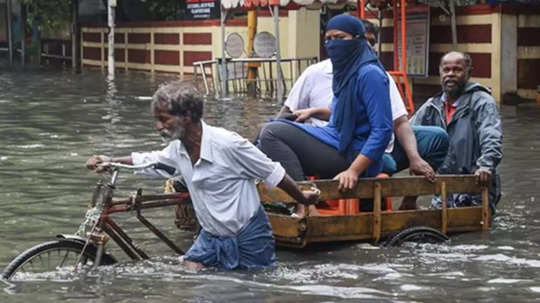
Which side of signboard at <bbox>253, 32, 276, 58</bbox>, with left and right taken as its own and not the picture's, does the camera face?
front

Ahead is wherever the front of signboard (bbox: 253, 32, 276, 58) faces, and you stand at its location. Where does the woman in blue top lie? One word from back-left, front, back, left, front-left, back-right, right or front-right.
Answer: front

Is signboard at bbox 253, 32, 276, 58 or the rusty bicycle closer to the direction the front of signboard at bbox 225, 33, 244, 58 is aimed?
the rusty bicycle

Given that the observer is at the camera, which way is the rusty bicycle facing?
facing to the left of the viewer

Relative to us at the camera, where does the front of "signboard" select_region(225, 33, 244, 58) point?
facing the viewer

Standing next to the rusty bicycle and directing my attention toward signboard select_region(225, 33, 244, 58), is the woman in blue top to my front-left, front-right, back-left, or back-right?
front-right

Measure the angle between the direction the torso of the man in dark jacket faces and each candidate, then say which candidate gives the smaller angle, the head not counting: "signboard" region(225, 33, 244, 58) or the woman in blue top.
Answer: the woman in blue top

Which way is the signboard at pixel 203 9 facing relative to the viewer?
toward the camera

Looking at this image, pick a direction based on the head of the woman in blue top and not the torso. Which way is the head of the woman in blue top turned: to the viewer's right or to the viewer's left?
to the viewer's left

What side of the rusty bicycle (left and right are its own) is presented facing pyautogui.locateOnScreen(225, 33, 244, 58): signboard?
right

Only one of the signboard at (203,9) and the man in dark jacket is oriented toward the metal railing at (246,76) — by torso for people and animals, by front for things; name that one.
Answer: the signboard

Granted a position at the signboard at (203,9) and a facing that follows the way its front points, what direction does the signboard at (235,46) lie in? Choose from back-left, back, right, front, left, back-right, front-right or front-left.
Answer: front

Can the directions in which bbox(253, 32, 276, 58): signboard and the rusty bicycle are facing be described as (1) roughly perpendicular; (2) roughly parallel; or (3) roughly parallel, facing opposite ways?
roughly perpendicular

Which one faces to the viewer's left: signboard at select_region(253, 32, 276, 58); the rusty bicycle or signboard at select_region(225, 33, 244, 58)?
the rusty bicycle

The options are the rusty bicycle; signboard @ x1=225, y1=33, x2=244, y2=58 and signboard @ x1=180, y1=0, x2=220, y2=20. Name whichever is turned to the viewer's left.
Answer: the rusty bicycle

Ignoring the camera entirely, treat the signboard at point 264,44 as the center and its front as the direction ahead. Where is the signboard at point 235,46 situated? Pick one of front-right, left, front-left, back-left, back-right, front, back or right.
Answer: back-right

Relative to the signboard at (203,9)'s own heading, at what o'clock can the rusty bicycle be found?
The rusty bicycle is roughly at 12 o'clock from the signboard.
